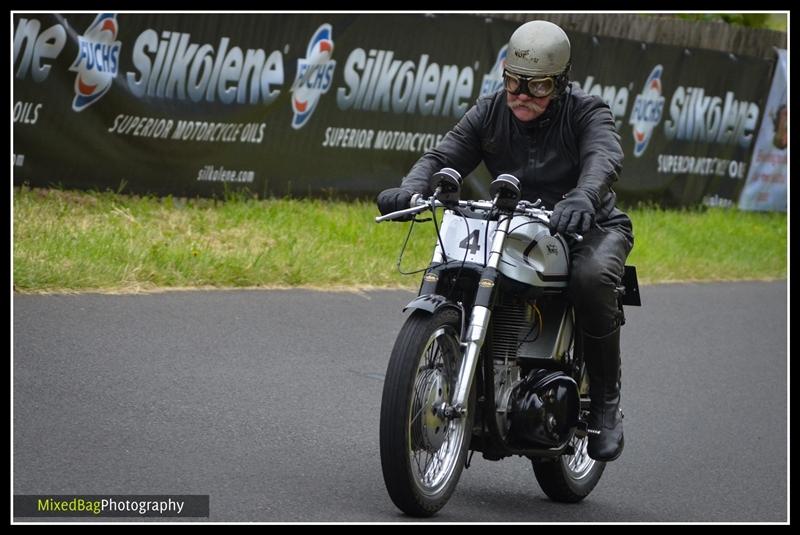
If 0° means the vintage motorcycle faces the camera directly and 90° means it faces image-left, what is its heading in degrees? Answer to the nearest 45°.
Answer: approximately 45°

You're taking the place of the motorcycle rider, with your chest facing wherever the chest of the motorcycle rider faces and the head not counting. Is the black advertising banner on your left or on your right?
on your right

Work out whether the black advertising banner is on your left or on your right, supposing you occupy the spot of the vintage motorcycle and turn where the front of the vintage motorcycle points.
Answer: on your right

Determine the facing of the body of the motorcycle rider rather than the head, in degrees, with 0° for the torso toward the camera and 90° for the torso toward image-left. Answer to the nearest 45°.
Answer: approximately 45°
